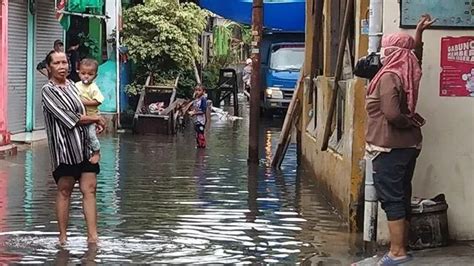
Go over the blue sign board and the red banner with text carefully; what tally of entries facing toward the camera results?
2

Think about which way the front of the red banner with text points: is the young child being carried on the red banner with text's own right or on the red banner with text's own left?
on the red banner with text's own right

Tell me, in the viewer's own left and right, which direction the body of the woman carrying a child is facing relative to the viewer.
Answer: facing the viewer and to the right of the viewer

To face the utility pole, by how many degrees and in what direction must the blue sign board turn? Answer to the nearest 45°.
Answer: approximately 135° to its right

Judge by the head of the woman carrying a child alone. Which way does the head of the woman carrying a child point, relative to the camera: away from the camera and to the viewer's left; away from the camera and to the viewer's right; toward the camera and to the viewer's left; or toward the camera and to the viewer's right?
toward the camera and to the viewer's right
